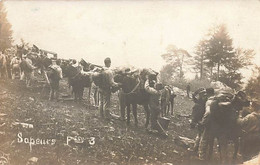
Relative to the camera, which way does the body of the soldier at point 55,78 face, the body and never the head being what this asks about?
away from the camera

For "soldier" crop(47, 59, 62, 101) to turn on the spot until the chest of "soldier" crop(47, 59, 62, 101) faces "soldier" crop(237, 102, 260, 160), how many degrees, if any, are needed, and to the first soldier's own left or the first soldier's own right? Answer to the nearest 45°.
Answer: approximately 45° to the first soldier's own left

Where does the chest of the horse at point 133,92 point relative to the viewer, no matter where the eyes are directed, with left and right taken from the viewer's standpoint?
facing to the left of the viewer

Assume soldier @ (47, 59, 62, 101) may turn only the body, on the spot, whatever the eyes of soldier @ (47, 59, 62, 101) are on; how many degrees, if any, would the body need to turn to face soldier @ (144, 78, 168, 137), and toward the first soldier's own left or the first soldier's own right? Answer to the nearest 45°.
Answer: approximately 45° to the first soldier's own left
